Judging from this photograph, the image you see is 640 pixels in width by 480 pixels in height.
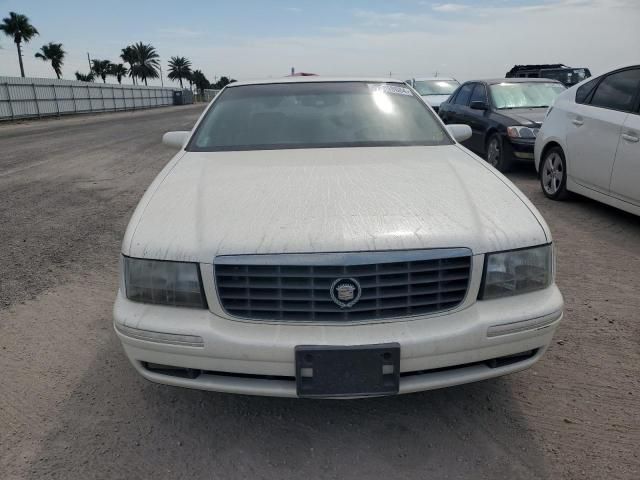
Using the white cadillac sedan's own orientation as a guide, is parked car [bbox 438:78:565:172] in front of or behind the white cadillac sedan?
behind

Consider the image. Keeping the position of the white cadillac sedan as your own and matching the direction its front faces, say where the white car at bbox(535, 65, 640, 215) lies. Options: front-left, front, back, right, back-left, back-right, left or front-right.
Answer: back-left

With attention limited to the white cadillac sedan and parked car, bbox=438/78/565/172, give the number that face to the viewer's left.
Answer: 0

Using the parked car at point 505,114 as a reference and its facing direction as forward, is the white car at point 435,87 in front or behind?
behind

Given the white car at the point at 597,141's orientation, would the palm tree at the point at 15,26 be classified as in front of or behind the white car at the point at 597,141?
behind

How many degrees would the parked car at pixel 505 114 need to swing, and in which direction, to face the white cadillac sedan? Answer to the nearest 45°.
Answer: approximately 45° to its right

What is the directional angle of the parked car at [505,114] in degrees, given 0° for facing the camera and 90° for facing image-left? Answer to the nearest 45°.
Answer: approximately 315°

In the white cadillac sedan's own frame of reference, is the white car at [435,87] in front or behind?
behind

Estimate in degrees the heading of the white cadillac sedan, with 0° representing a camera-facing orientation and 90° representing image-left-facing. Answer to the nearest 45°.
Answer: approximately 0°
